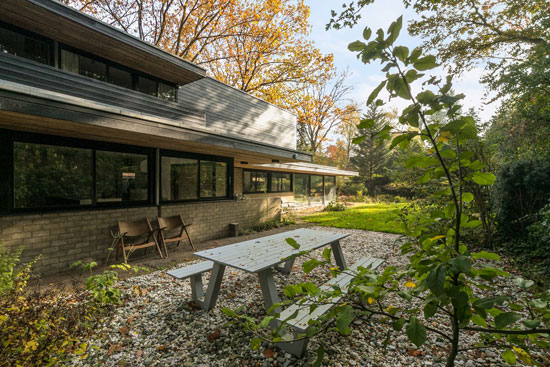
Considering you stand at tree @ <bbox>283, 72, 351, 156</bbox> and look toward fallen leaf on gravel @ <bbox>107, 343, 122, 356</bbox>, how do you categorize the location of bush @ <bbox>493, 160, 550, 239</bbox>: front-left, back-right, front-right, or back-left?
front-left

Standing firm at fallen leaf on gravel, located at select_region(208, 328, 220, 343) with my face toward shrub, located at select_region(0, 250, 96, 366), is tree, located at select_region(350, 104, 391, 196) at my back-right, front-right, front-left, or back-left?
back-right

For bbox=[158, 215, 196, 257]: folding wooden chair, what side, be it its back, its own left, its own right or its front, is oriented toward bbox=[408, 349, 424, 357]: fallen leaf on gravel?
front

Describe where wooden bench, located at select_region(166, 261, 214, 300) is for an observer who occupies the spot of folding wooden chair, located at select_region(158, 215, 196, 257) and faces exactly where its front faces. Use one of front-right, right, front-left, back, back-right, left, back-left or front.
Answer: front-right

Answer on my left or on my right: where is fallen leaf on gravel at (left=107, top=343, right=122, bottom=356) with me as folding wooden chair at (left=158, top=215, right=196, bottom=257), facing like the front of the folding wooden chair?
on my right

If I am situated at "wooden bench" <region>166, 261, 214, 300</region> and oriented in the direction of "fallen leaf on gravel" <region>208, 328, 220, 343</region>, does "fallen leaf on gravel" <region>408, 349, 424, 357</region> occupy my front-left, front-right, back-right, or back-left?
front-left

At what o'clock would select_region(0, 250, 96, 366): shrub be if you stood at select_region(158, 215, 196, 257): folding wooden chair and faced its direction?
The shrub is roughly at 2 o'clock from the folding wooden chair.

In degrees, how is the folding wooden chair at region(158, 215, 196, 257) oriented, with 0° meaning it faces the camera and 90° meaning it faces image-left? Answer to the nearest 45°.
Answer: approximately 315°

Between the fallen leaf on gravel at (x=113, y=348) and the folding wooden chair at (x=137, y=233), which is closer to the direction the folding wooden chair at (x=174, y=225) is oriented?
the fallen leaf on gravel

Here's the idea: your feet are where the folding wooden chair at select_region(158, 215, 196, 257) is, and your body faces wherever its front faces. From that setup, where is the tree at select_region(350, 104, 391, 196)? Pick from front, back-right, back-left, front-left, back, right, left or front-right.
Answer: left

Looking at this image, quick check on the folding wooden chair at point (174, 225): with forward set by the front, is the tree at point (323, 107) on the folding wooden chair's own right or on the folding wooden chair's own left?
on the folding wooden chair's own left

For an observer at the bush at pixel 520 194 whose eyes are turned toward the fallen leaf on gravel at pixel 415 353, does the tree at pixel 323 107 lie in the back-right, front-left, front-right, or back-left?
back-right
